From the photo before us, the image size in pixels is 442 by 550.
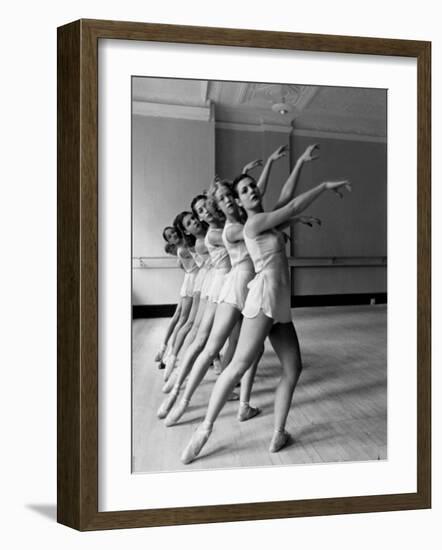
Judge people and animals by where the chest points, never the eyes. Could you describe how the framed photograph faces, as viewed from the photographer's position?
facing the viewer and to the right of the viewer
